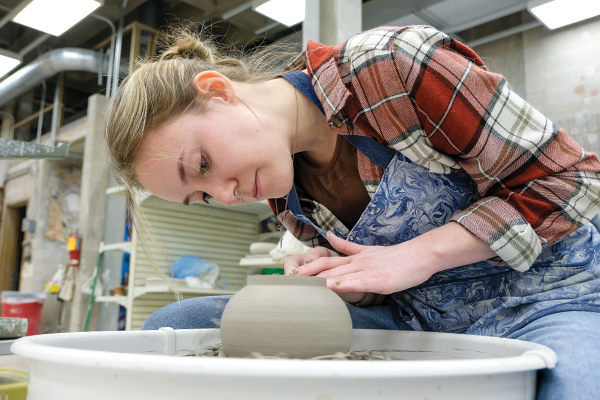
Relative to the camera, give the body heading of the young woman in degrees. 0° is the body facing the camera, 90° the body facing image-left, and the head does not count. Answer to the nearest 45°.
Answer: approximately 45°
